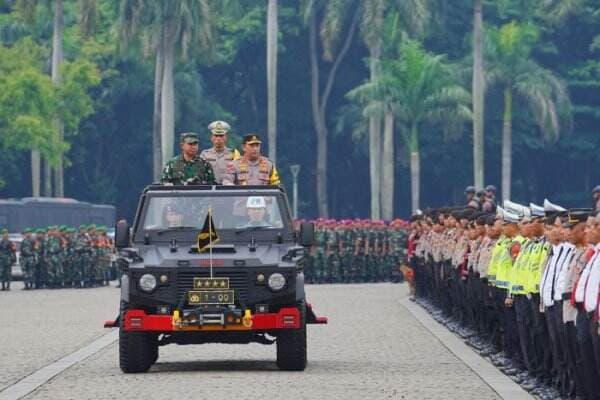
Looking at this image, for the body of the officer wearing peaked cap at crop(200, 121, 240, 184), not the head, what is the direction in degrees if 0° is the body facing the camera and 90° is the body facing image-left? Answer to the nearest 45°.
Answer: approximately 0°

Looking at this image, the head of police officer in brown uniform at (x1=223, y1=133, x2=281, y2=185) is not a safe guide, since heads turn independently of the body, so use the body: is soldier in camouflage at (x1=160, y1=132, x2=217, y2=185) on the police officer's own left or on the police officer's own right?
on the police officer's own right

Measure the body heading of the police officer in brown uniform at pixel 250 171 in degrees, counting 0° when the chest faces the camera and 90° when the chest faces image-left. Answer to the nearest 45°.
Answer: approximately 0°
